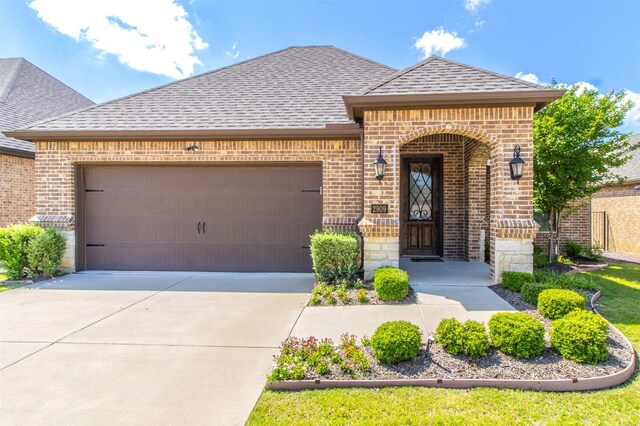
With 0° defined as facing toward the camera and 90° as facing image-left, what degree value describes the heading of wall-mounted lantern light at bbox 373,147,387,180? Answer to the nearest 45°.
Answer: approximately 0°

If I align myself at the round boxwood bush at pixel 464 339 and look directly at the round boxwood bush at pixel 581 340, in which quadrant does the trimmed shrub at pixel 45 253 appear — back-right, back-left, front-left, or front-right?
back-left

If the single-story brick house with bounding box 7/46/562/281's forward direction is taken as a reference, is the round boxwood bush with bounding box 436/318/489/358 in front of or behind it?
in front

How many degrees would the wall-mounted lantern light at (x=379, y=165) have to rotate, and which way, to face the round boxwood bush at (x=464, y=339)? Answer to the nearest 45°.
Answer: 0° — it already faces it

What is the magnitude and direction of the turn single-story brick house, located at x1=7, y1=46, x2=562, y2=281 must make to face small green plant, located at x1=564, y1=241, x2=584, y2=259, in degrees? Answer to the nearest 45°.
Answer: approximately 90° to its left

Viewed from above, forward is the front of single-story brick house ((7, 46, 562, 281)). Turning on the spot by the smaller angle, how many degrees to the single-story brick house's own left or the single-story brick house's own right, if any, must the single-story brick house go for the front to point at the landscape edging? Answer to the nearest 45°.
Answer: approximately 45° to the single-story brick house's own left

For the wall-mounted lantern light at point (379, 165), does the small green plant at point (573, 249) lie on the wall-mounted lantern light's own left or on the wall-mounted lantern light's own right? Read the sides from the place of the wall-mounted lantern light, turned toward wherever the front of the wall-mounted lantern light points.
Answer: on the wall-mounted lantern light's own left

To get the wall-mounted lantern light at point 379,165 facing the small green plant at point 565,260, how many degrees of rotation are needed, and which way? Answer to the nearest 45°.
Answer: approximately 135° to its left

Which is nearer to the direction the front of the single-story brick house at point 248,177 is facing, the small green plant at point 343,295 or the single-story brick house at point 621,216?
the small green plant

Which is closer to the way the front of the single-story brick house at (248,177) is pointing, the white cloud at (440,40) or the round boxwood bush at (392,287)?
the round boxwood bush

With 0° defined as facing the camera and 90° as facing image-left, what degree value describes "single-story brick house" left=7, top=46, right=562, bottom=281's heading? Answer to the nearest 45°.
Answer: approximately 0°

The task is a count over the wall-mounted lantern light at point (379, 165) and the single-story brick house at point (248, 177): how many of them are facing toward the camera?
2
